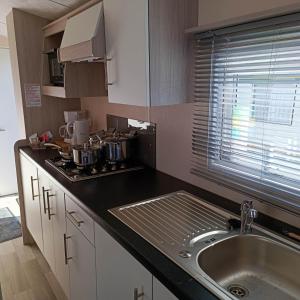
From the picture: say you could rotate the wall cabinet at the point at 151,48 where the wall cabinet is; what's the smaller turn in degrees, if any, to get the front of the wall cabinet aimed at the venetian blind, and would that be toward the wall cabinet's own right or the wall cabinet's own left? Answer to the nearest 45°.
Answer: approximately 90° to the wall cabinet's own left

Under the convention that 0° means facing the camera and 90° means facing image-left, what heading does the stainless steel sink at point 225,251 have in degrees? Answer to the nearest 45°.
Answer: approximately 45°

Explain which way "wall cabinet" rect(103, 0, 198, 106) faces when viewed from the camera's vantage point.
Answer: facing the viewer and to the left of the viewer

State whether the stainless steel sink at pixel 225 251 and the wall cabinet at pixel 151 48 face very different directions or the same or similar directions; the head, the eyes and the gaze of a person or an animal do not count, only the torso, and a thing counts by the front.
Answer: same or similar directions

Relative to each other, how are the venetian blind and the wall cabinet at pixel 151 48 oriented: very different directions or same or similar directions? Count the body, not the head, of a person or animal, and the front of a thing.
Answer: same or similar directions

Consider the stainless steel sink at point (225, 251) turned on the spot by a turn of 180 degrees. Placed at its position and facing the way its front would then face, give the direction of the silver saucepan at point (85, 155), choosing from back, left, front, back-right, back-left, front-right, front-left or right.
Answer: left

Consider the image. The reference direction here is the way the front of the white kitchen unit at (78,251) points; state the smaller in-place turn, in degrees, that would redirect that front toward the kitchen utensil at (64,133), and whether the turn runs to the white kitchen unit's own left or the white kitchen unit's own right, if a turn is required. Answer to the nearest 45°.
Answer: approximately 135° to the white kitchen unit's own right

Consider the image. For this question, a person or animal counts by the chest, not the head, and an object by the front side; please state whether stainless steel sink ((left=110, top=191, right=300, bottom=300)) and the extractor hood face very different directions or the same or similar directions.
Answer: same or similar directions

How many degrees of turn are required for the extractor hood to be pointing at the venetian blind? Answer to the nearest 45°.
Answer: approximately 90° to its left

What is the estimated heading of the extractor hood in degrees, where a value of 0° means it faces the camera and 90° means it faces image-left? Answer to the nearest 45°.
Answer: approximately 45°

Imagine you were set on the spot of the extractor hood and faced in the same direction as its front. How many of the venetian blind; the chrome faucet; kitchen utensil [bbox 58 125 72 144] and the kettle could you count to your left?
2
